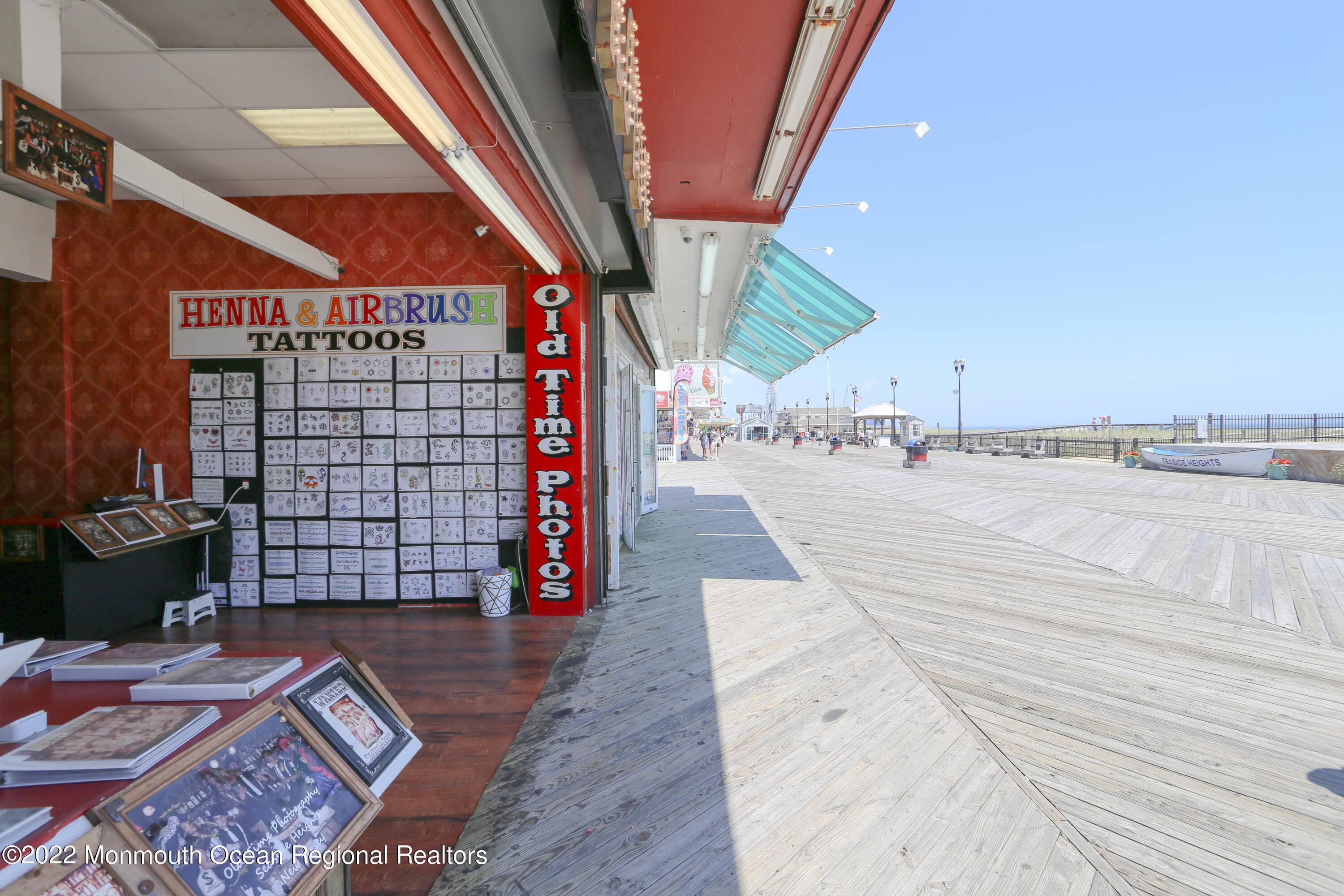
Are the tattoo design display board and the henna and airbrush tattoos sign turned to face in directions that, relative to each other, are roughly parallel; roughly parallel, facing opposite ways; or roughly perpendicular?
roughly parallel

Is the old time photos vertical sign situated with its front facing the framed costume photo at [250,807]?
yes

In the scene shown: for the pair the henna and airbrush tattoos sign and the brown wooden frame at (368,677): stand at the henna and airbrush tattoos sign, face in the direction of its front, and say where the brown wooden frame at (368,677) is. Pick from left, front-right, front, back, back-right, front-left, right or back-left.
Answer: front

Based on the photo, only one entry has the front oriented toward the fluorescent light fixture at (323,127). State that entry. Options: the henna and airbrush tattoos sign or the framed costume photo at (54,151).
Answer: the henna and airbrush tattoos sign

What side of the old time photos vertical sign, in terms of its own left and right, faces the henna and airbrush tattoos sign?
right

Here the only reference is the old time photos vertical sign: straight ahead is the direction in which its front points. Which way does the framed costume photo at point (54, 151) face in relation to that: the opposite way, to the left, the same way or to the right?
to the left

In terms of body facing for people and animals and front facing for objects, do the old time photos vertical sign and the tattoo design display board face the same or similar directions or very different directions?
same or similar directions

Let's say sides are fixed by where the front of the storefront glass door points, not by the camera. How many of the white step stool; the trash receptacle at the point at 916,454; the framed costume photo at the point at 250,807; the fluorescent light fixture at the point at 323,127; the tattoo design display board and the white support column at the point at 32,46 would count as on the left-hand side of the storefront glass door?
1

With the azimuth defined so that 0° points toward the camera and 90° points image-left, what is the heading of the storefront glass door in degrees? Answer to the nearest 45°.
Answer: approximately 315°

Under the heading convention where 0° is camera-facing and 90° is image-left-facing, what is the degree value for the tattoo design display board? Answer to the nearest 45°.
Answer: approximately 0°

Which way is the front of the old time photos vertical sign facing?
toward the camera

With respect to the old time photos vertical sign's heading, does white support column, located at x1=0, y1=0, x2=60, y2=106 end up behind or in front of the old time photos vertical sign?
in front

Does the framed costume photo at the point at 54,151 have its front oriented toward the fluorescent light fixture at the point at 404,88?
yes

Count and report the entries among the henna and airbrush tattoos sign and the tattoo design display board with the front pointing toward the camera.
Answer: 2
